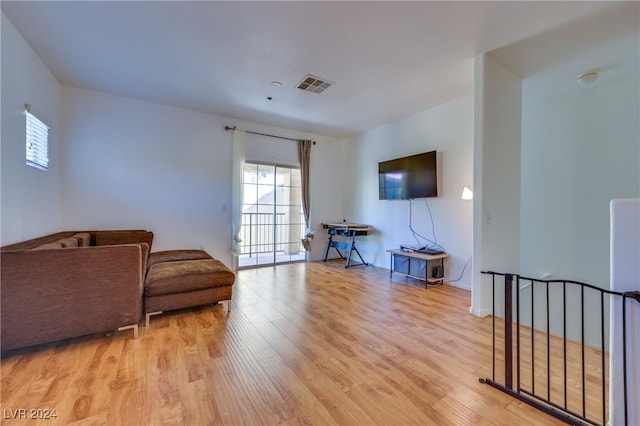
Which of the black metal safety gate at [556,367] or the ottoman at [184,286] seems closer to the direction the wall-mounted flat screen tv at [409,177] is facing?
the ottoman

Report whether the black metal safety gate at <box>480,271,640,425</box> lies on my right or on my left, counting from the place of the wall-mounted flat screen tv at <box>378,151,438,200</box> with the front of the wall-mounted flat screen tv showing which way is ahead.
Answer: on my left

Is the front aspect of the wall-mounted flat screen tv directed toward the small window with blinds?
yes

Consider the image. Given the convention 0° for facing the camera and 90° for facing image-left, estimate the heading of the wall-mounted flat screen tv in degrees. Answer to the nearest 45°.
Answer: approximately 45°

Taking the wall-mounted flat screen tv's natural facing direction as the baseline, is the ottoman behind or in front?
in front

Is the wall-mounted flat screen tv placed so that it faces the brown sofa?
yes

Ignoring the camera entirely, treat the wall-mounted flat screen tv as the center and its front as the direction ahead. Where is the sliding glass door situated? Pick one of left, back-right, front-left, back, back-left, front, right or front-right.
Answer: front-right

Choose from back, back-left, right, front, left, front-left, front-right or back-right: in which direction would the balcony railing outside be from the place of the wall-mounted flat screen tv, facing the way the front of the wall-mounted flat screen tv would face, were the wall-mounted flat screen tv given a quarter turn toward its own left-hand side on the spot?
back-right

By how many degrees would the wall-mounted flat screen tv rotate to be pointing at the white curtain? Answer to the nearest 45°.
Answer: approximately 45° to its right

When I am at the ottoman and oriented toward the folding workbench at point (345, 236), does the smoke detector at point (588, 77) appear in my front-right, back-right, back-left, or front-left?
front-right

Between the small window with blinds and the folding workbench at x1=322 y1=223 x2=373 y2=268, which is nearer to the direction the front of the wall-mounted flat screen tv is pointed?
the small window with blinds
